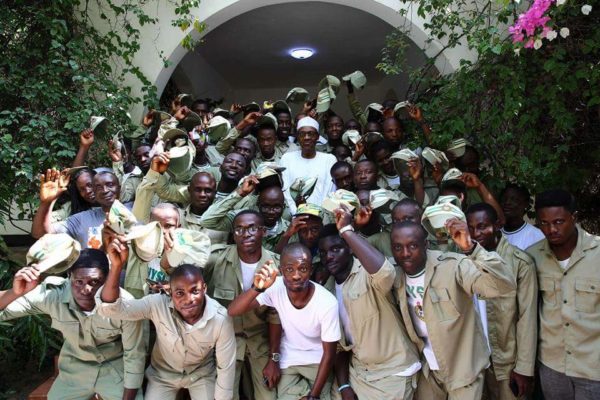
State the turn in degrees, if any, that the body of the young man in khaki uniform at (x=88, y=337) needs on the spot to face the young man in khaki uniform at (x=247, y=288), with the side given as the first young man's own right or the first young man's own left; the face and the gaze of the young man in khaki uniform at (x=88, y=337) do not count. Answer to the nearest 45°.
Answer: approximately 90° to the first young man's own left

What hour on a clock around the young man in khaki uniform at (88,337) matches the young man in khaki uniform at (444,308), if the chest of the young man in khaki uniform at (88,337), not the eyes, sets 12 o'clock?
the young man in khaki uniform at (444,308) is roughly at 10 o'clock from the young man in khaki uniform at (88,337).

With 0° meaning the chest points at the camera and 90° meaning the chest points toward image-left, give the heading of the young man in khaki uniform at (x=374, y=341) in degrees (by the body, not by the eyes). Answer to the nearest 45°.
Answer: approximately 45°

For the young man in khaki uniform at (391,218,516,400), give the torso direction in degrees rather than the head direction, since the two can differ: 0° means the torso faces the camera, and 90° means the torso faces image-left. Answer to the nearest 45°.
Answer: approximately 45°

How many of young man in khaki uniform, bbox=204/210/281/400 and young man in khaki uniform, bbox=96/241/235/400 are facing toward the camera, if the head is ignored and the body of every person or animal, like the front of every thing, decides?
2

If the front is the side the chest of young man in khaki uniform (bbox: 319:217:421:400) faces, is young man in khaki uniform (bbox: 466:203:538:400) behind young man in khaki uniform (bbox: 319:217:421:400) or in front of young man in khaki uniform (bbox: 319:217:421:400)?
behind

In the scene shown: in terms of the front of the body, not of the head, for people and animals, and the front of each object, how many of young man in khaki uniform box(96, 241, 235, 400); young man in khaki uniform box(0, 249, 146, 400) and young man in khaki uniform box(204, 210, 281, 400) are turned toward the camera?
3

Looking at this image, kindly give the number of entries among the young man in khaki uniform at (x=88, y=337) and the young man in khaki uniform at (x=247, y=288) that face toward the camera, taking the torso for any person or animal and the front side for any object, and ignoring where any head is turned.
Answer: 2
